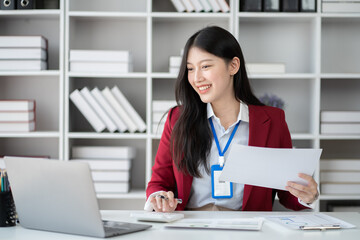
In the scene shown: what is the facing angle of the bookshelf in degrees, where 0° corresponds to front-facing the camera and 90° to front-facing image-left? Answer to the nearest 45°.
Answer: approximately 0°

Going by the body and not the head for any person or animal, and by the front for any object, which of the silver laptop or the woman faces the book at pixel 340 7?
the silver laptop

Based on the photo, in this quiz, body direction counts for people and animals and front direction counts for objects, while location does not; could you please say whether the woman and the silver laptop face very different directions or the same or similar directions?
very different directions

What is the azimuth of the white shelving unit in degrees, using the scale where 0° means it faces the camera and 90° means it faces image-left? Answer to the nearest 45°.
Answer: approximately 0°

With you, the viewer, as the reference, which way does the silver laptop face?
facing away from the viewer and to the right of the viewer

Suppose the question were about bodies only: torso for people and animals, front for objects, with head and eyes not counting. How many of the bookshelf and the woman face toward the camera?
2

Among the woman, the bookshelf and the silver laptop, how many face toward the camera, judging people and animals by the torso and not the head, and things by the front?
2

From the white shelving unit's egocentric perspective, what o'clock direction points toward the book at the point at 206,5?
The book is roughly at 10 o'clock from the white shelving unit.

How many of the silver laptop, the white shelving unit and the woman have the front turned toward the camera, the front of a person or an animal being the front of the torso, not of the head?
2

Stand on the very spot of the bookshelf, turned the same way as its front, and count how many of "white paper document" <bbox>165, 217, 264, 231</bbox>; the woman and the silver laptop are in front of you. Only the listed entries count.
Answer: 3

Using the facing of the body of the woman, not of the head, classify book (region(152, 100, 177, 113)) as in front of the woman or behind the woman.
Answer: behind
